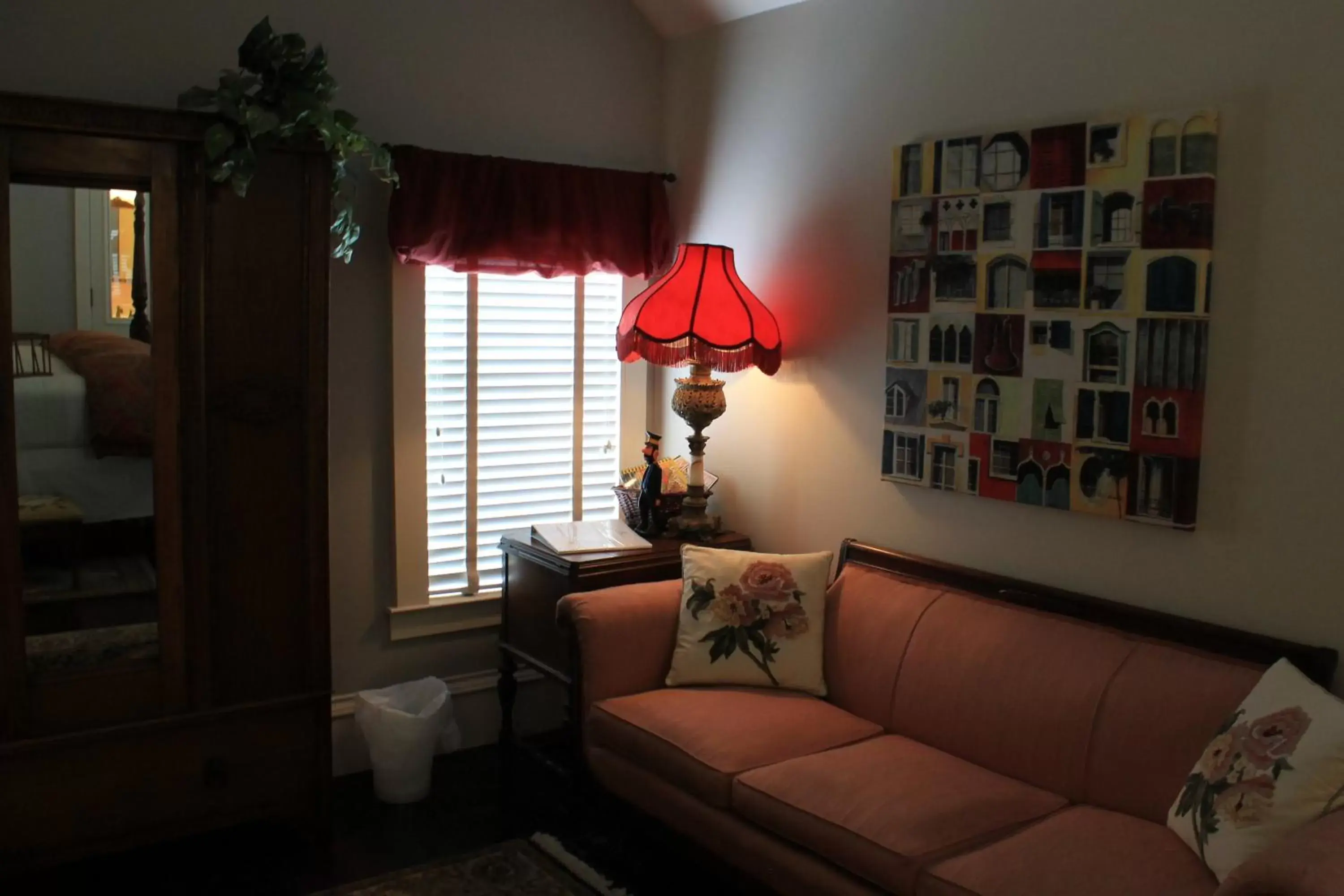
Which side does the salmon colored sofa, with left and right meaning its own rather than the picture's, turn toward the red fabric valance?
right

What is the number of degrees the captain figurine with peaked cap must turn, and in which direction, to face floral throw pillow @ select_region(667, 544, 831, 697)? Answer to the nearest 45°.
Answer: approximately 90° to its left

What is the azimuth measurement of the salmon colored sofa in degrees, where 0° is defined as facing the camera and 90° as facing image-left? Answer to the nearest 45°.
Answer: approximately 45°

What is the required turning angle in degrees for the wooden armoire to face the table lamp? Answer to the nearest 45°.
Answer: approximately 45° to its left

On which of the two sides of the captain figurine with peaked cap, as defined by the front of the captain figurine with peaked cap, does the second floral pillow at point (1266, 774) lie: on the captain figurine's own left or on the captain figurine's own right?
on the captain figurine's own left

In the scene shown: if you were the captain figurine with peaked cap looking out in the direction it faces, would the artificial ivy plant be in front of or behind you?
in front

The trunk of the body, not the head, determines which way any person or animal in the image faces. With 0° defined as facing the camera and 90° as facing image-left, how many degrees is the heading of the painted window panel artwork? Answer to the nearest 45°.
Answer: approximately 45°

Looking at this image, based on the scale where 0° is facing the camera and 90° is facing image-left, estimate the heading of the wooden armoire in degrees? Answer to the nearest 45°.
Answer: approximately 315°

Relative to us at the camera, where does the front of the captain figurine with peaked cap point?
facing the viewer and to the left of the viewer

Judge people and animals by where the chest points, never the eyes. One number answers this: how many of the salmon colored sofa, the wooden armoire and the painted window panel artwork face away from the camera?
0

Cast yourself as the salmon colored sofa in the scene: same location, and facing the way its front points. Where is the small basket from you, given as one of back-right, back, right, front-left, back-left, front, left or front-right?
right
